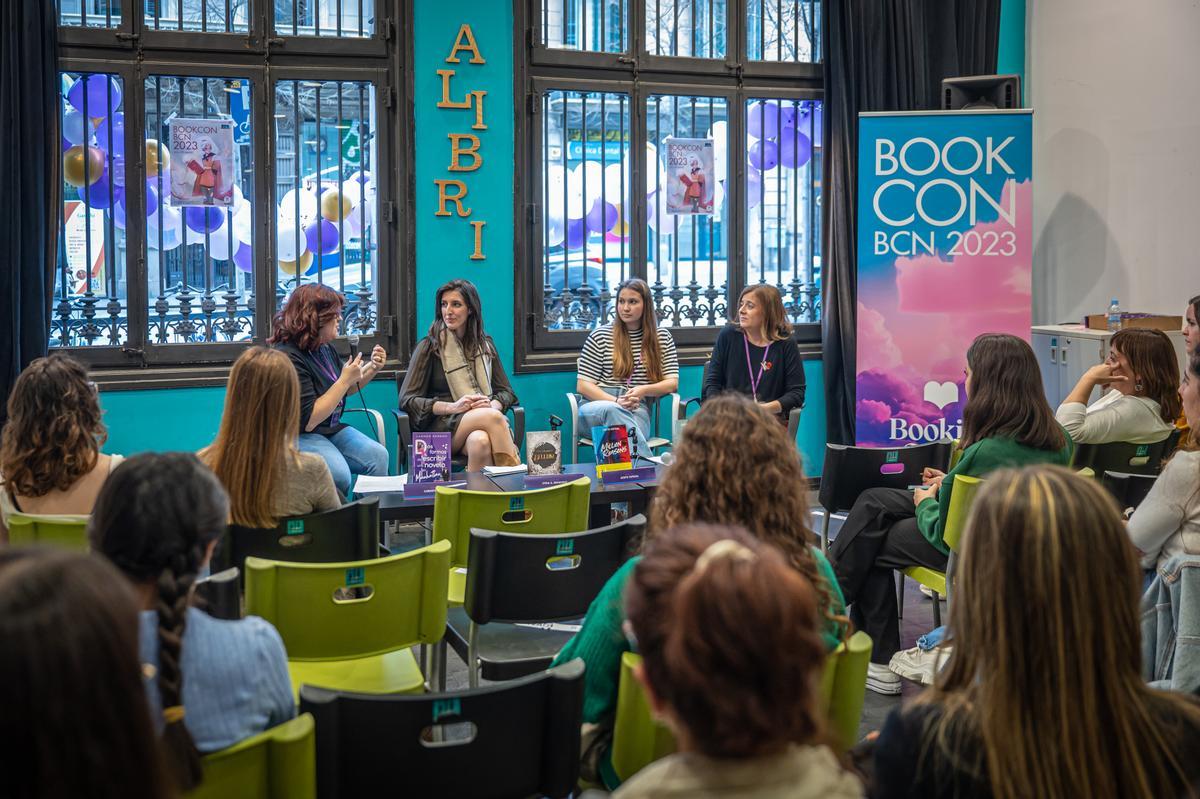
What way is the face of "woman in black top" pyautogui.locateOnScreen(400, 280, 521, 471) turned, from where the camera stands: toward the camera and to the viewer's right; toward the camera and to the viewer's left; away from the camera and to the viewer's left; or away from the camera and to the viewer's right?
toward the camera and to the viewer's left

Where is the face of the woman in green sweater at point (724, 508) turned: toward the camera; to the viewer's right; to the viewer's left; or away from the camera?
away from the camera

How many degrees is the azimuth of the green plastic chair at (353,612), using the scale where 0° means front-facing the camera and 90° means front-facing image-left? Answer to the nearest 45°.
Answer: approximately 180°

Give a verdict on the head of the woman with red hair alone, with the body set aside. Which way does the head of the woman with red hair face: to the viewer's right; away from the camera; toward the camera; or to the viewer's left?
to the viewer's right

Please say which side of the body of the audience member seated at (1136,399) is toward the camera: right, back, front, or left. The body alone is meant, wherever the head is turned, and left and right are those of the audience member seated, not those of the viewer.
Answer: left

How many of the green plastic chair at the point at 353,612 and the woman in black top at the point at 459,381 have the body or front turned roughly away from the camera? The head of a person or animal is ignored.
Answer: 1

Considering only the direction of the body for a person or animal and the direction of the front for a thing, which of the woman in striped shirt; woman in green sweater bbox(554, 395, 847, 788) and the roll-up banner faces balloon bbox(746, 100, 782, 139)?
the woman in green sweater

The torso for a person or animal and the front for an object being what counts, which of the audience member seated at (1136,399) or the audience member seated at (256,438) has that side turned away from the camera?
the audience member seated at (256,438)

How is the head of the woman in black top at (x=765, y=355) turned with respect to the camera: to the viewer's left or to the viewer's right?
to the viewer's left

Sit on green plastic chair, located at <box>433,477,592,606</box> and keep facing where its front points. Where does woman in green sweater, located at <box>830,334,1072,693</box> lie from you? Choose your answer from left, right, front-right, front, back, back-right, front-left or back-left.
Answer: right

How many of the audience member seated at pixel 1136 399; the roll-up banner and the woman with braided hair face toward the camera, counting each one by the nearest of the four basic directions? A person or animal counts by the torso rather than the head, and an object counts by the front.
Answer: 1

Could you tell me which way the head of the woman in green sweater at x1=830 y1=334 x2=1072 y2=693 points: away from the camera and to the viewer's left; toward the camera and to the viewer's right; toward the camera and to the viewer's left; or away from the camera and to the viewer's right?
away from the camera and to the viewer's left

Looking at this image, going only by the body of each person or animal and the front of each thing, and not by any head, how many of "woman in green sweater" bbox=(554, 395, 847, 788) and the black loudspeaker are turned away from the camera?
1

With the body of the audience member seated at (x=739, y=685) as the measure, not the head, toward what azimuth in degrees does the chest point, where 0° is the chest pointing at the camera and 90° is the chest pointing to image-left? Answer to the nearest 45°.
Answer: approximately 180°
